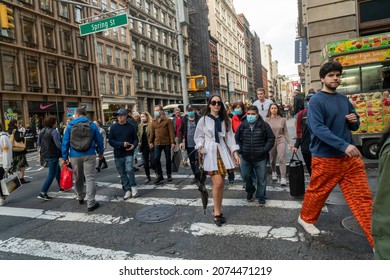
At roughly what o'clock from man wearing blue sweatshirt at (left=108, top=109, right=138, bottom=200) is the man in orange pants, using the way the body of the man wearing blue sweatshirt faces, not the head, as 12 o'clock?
The man in orange pants is roughly at 11 o'clock from the man wearing blue sweatshirt.

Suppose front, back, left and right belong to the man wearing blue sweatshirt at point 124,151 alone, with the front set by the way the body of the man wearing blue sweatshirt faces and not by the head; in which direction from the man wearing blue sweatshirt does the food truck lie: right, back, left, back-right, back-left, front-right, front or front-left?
left

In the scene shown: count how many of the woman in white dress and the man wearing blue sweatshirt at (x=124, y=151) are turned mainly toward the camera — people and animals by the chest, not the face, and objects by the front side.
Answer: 2

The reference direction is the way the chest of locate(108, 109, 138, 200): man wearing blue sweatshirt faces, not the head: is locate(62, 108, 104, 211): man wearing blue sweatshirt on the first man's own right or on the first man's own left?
on the first man's own right

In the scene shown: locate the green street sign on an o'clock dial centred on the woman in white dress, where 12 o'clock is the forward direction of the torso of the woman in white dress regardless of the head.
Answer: The green street sign is roughly at 5 o'clock from the woman in white dress.
